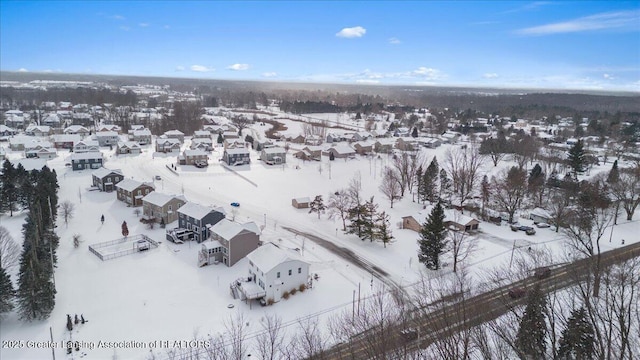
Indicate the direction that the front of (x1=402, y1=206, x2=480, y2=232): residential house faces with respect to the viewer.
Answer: facing the viewer and to the right of the viewer

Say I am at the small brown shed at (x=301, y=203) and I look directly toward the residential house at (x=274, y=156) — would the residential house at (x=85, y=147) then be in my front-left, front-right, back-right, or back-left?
front-left

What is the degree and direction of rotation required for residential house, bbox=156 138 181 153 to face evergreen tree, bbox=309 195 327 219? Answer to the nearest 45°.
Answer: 0° — it already faces it

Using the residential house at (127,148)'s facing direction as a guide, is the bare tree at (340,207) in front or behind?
in front

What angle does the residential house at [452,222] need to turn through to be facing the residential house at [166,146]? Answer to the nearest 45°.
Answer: approximately 180°

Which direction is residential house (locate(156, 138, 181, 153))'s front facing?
toward the camera

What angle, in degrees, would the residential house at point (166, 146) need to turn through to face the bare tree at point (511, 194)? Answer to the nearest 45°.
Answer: approximately 45° to its left

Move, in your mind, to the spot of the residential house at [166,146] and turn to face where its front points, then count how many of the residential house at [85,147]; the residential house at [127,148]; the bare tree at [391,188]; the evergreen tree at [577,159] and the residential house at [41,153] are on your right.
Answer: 3

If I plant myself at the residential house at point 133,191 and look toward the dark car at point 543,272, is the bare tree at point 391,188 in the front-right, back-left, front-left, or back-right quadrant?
front-left

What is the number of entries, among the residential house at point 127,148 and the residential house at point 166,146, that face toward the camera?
2

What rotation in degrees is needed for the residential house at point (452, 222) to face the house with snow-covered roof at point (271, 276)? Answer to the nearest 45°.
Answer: approximately 90° to its right

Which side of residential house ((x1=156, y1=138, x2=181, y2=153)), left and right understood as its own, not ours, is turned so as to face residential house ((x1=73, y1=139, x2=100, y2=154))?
right

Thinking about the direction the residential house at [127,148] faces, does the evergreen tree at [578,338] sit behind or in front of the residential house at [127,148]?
in front

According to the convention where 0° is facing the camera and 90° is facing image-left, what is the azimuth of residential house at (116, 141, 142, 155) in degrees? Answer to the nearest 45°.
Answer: approximately 0°

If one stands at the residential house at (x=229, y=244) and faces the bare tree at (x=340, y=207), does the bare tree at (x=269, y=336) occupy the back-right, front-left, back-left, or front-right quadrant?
back-right

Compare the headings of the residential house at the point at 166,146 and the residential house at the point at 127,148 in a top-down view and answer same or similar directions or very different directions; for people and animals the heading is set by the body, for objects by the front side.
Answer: same or similar directions

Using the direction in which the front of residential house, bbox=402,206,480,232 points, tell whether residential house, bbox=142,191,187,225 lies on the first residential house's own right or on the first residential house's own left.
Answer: on the first residential house's own right

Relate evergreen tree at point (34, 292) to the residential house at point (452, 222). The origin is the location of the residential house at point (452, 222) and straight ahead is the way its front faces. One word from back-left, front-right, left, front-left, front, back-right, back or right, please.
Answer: right

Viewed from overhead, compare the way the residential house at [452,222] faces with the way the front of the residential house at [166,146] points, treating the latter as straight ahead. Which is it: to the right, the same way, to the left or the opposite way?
the same way

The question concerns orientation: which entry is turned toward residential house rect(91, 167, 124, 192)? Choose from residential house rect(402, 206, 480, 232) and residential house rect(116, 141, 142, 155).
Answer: residential house rect(116, 141, 142, 155)
